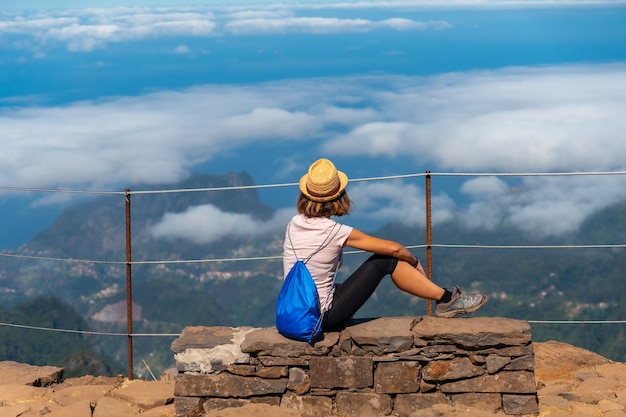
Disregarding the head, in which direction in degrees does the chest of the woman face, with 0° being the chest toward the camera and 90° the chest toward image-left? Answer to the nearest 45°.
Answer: approximately 225°
